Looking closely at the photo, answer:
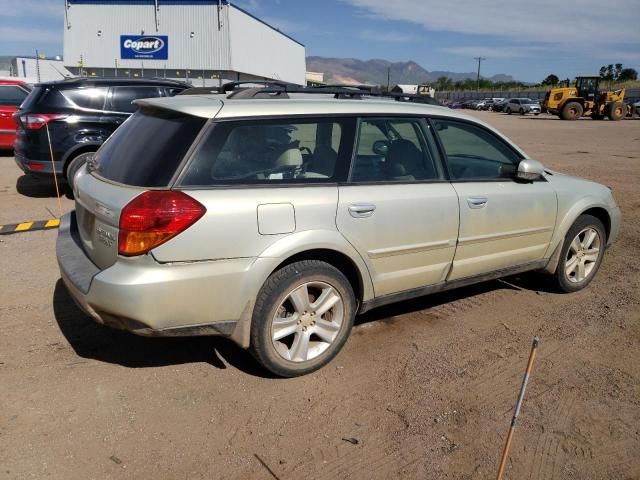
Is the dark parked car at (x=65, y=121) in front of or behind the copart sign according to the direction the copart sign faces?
in front

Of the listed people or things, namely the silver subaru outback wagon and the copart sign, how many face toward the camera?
1

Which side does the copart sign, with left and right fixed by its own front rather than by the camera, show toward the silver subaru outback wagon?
front

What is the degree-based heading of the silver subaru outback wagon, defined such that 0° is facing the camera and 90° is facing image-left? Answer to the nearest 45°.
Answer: approximately 225°

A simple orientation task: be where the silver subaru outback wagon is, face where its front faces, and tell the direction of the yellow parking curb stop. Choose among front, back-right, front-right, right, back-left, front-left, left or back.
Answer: left

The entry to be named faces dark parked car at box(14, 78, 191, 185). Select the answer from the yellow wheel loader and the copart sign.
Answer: the copart sign

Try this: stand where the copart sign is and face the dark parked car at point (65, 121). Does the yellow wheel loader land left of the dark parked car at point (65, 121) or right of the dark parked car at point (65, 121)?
left

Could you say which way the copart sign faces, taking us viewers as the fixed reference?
facing the viewer

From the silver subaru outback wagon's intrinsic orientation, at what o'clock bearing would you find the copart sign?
The copart sign is roughly at 10 o'clock from the silver subaru outback wagon.

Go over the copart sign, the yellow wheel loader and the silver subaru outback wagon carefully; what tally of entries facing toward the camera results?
1
